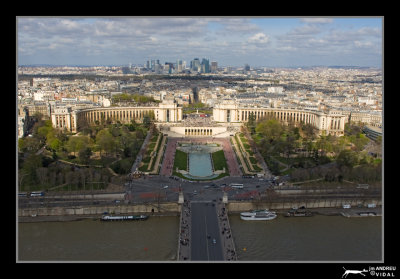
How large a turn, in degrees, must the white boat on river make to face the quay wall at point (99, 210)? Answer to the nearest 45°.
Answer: approximately 180°

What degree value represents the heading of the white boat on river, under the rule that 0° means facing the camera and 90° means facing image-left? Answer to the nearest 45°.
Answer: approximately 270°

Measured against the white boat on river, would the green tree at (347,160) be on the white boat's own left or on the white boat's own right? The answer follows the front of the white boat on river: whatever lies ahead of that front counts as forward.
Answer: on the white boat's own left

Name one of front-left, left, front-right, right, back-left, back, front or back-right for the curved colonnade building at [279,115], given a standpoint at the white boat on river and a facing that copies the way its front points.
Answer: left
